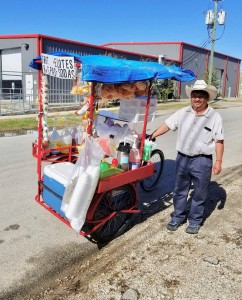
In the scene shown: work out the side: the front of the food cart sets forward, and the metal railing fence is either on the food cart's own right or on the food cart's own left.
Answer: on the food cart's own right

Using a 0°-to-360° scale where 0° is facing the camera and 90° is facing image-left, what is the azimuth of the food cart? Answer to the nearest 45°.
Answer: approximately 45°

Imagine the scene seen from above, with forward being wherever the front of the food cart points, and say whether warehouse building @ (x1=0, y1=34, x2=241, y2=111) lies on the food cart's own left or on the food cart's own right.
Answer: on the food cart's own right
